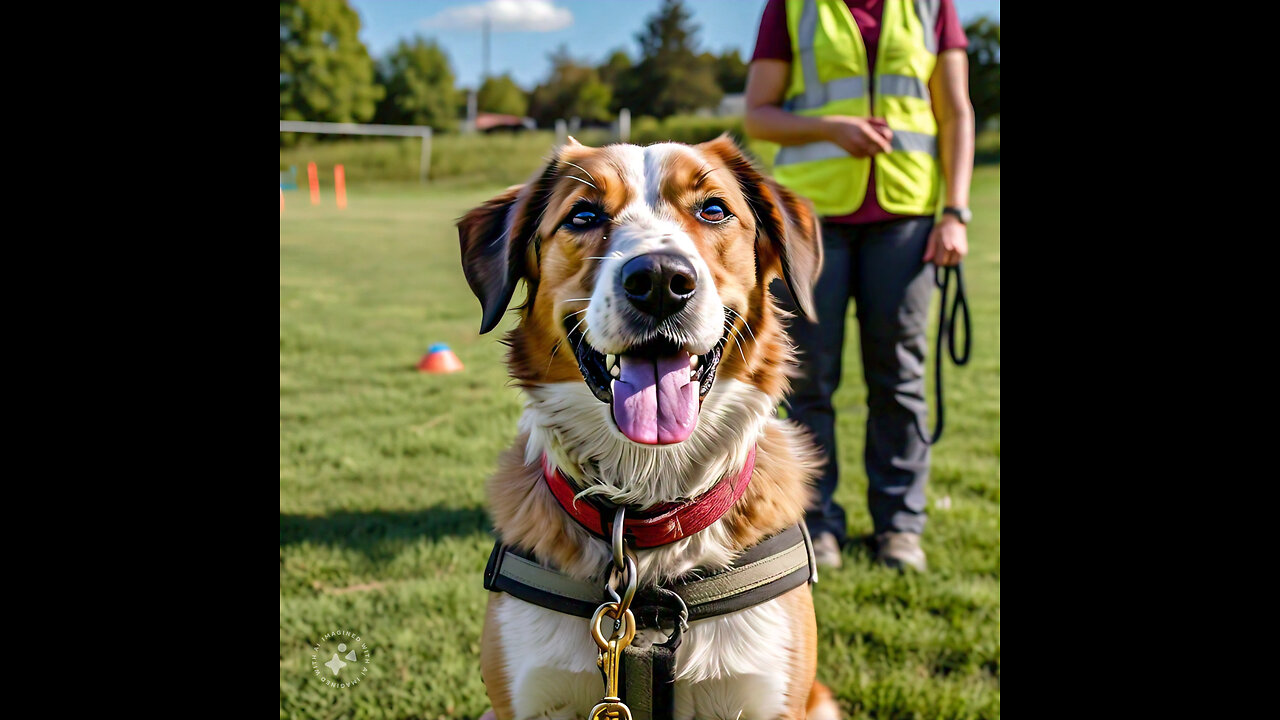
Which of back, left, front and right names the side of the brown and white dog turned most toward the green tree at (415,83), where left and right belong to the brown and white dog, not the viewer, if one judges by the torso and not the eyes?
back

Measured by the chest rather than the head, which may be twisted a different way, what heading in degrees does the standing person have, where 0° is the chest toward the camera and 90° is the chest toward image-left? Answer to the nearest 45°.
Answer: approximately 0°

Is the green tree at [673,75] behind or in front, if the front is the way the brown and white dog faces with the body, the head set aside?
behind

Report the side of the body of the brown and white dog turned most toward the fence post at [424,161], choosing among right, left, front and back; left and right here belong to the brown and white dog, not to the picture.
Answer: back

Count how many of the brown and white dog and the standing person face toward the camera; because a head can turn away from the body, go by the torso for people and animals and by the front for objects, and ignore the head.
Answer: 2

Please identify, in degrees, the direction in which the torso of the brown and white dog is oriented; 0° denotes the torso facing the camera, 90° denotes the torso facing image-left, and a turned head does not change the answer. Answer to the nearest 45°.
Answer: approximately 0°

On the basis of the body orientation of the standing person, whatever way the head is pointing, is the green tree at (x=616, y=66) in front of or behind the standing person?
behind

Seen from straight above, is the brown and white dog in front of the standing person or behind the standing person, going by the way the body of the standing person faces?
in front
